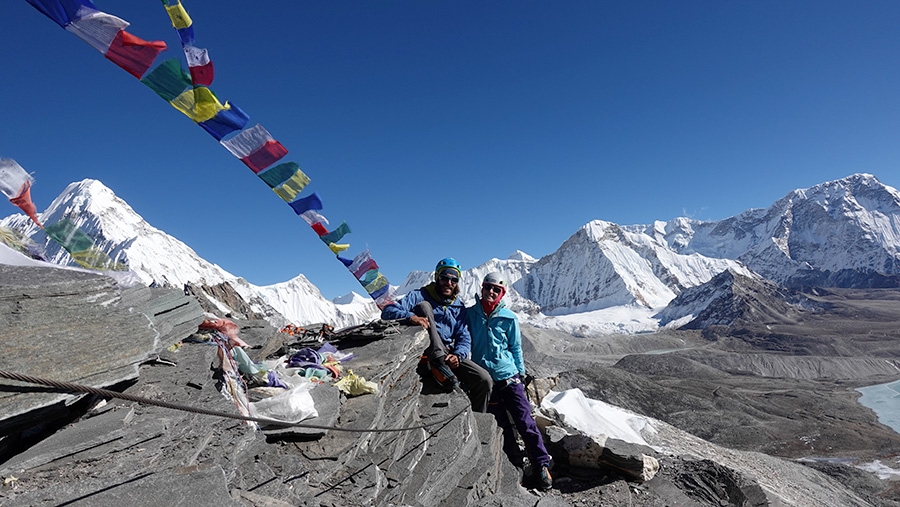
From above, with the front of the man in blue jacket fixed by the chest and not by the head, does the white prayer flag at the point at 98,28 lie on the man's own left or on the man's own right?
on the man's own right

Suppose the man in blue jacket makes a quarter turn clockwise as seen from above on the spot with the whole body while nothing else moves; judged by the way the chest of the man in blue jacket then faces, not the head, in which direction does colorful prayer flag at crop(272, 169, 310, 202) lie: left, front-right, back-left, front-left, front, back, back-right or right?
front-right

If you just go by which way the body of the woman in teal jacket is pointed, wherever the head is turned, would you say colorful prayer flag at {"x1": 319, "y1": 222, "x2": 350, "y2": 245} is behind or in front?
behind

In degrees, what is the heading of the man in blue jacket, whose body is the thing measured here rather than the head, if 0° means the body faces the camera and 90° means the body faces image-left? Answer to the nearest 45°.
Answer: approximately 0°

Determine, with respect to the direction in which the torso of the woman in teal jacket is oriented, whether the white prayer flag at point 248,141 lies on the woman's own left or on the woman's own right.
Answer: on the woman's own right

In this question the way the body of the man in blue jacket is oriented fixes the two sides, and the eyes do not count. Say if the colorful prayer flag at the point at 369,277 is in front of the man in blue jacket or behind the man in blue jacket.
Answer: behind

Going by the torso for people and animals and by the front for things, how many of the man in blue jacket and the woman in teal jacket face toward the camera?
2
